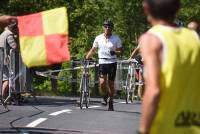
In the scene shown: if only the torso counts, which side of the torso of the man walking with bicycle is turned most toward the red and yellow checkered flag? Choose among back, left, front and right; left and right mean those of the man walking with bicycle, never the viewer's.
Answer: front

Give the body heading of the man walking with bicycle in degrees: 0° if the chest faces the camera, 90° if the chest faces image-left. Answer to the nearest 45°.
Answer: approximately 0°

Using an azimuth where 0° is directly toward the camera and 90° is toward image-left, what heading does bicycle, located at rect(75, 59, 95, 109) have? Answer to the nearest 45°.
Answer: approximately 0°

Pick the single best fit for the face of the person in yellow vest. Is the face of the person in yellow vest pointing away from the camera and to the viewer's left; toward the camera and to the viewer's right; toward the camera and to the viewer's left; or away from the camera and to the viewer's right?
away from the camera and to the viewer's left

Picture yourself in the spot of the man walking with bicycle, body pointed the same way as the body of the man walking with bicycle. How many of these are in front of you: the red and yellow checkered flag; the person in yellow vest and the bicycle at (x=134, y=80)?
2

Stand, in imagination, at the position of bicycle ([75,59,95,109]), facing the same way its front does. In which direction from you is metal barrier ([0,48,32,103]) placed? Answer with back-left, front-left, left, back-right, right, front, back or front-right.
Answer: right

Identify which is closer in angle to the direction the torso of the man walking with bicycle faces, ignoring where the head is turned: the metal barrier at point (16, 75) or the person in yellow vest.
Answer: the person in yellow vest

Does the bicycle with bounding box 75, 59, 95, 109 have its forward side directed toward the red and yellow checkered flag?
yes

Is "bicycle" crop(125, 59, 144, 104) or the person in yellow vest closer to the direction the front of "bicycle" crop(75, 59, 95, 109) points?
the person in yellow vest

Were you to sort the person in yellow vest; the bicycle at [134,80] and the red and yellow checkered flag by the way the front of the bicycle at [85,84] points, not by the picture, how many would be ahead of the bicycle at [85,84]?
2

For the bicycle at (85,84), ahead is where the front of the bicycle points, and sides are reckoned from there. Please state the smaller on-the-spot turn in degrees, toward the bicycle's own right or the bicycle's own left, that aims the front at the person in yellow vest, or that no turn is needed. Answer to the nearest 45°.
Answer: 0° — it already faces them
